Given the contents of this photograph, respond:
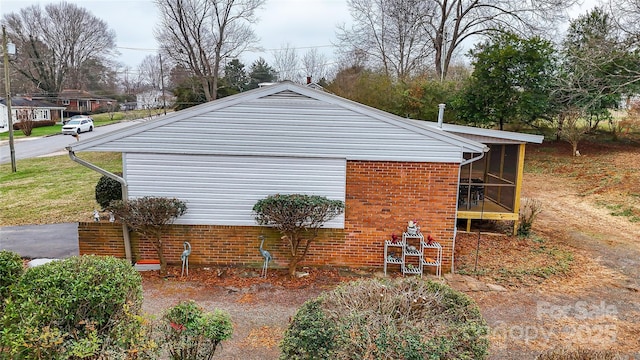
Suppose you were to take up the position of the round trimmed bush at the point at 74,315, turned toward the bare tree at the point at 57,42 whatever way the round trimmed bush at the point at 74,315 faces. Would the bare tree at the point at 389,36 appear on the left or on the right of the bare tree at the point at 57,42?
right

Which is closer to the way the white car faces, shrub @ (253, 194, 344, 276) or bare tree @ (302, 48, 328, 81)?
the shrub

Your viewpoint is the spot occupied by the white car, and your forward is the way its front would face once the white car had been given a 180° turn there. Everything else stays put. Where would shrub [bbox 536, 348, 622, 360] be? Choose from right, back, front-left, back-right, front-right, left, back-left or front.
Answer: back-right

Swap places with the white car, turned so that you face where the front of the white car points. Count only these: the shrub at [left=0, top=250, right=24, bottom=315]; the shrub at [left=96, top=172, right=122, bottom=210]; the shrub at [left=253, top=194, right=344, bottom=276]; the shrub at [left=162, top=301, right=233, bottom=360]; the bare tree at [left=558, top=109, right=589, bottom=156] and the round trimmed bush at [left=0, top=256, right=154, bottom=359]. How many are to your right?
0

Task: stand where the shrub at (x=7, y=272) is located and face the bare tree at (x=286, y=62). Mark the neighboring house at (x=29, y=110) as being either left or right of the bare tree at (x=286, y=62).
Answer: left

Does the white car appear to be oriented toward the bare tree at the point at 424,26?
no

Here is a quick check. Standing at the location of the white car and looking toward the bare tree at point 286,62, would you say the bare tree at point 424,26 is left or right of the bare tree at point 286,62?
right

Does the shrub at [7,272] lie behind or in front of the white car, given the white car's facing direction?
in front

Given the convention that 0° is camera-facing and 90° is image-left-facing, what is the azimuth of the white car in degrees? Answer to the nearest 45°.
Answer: approximately 45°

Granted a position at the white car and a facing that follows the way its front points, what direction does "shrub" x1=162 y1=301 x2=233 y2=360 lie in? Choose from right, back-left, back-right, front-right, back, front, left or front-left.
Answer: front-left

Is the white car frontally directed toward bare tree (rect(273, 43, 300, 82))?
no

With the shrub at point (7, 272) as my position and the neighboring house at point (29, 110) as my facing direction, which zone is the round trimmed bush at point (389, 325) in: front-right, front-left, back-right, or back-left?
back-right
